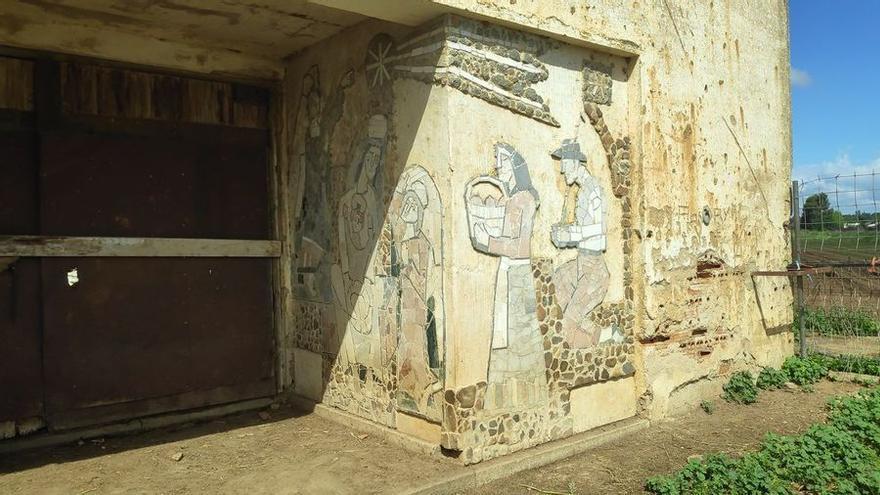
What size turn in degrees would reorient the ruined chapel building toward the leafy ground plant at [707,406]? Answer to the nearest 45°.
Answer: approximately 45° to its left

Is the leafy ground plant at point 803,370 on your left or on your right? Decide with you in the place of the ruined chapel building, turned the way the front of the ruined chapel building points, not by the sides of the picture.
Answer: on your left

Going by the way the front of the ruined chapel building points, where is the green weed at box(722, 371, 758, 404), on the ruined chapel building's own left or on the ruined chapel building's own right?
on the ruined chapel building's own left

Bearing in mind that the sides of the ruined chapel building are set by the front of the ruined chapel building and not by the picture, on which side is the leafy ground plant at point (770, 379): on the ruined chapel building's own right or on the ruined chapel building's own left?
on the ruined chapel building's own left
